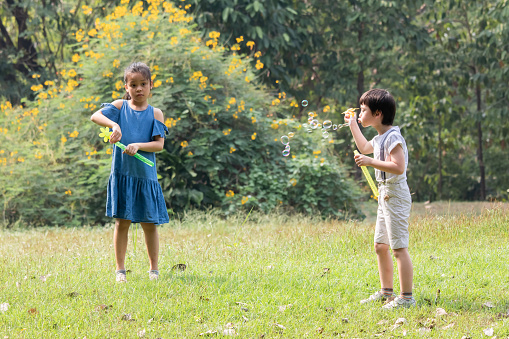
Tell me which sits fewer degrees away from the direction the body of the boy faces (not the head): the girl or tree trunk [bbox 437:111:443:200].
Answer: the girl

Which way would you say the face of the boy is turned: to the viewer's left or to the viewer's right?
to the viewer's left

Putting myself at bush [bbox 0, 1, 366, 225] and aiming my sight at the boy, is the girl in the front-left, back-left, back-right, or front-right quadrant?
front-right

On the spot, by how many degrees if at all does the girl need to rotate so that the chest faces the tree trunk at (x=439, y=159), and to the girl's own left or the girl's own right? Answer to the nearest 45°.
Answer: approximately 135° to the girl's own left

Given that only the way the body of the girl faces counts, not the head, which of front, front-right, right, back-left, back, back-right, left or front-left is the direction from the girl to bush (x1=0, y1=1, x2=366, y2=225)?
back

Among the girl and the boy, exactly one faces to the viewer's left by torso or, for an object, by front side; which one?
the boy

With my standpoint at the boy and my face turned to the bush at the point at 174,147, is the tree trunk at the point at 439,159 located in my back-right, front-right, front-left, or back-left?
front-right

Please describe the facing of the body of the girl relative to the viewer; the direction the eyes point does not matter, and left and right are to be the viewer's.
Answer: facing the viewer

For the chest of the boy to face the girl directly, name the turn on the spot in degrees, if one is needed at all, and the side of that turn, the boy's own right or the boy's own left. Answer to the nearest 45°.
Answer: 0° — they already face them

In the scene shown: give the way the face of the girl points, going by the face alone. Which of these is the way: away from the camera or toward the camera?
toward the camera

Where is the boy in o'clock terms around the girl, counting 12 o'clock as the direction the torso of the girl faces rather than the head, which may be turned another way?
The boy is roughly at 10 o'clock from the girl.

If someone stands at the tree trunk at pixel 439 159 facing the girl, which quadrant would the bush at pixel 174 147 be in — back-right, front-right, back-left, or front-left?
front-right

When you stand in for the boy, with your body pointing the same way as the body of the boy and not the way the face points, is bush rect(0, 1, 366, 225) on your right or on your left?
on your right

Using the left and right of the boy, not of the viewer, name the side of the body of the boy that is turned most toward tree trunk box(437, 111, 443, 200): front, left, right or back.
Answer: right

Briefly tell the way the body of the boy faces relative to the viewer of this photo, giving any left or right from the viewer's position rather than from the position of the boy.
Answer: facing to the left of the viewer
